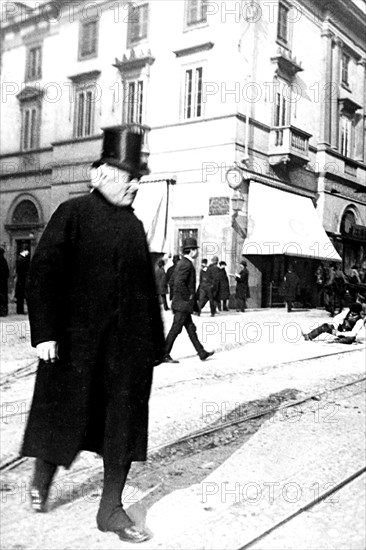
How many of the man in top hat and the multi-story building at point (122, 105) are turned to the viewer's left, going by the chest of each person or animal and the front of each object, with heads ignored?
0

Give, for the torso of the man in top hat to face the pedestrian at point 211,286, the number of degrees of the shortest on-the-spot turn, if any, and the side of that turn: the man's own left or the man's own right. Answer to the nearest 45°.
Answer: approximately 135° to the man's own left

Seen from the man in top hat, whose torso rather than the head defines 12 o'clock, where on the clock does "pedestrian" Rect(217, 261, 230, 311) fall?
The pedestrian is roughly at 8 o'clock from the man in top hat.
